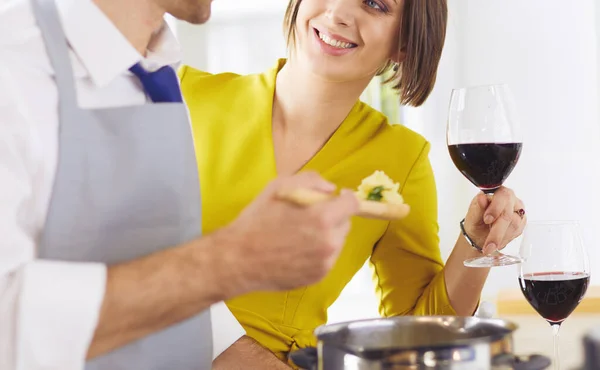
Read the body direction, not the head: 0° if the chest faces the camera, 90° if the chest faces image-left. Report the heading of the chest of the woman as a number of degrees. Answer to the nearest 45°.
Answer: approximately 0°

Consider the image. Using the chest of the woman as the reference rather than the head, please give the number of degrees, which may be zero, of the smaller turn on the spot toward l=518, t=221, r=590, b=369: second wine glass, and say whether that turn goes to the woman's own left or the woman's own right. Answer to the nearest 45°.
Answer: approximately 45° to the woman's own left
